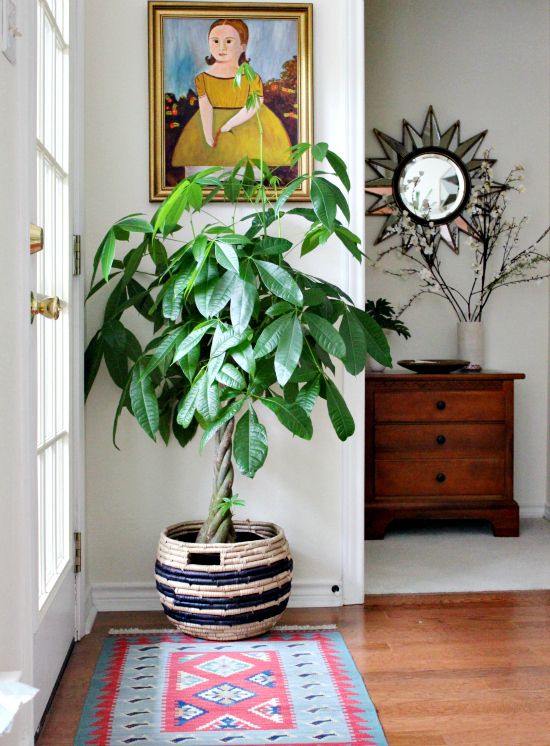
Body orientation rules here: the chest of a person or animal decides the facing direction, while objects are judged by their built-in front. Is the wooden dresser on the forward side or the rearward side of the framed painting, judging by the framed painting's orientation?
on the rearward side

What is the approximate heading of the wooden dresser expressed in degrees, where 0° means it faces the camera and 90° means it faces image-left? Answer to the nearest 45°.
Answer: approximately 0°

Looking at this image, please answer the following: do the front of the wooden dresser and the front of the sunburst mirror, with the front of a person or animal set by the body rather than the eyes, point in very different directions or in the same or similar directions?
same or similar directions

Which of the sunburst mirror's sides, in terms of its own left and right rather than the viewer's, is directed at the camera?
front

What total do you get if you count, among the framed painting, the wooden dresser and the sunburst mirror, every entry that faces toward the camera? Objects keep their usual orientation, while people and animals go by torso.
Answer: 3

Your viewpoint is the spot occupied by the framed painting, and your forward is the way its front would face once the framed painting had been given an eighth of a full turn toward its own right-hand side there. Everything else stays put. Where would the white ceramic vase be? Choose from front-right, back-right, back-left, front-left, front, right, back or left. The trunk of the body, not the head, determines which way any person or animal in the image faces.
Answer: back

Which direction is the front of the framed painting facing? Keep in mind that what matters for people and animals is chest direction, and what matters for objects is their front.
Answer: toward the camera
